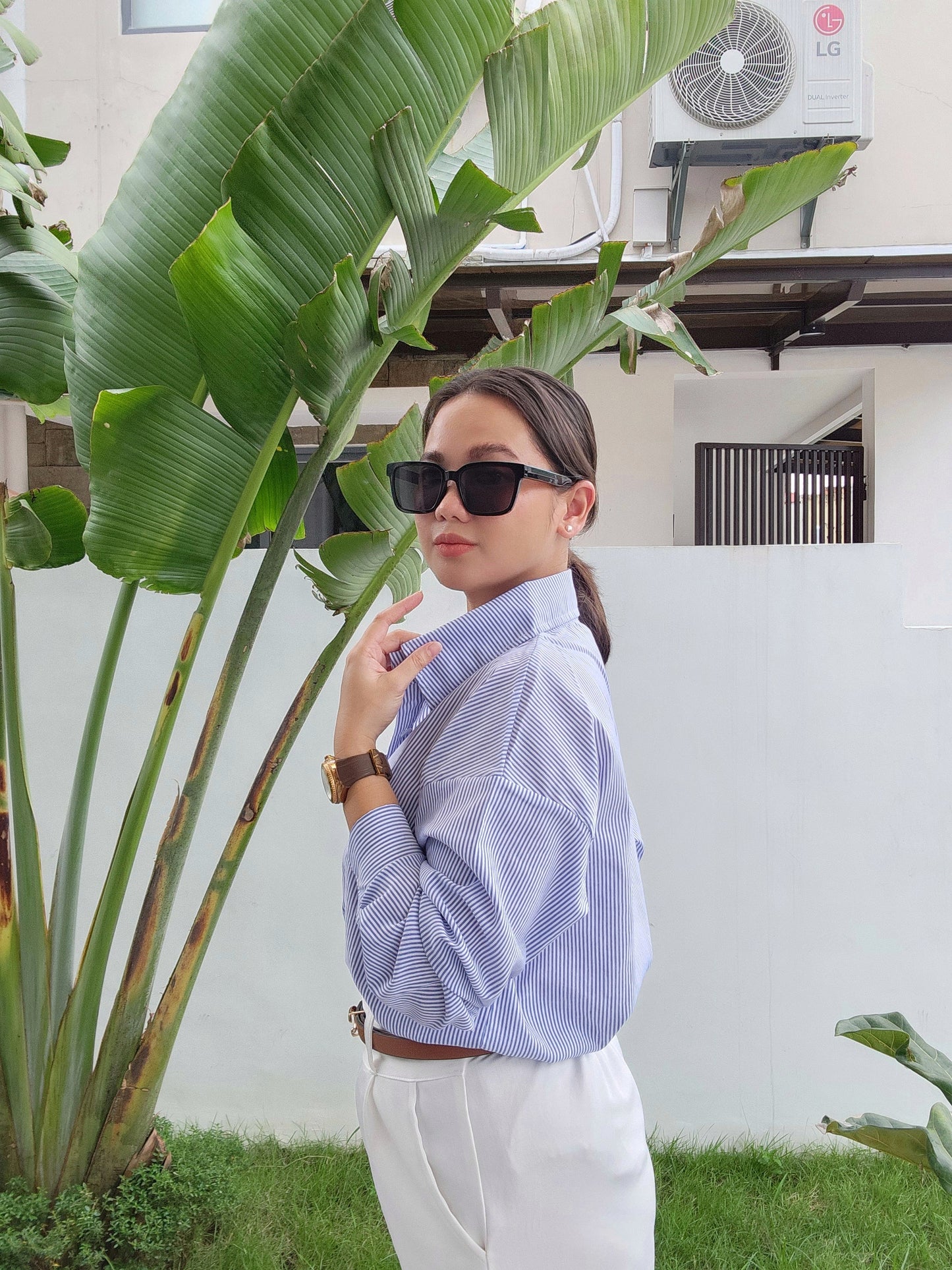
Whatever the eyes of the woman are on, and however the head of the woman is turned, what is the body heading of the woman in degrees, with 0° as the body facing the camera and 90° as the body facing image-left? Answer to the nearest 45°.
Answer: approximately 90°

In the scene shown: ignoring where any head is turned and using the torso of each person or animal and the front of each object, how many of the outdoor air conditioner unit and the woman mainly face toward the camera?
1

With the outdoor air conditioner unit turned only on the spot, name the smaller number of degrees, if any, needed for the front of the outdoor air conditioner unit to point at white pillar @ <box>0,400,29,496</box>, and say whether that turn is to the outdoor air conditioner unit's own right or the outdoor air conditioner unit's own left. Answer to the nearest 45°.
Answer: approximately 90° to the outdoor air conditioner unit's own right

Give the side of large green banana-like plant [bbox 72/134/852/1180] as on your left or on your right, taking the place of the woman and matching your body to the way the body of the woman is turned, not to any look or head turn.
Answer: on your right

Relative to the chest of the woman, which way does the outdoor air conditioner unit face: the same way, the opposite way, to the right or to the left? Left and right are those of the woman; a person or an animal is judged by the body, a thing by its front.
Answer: to the left

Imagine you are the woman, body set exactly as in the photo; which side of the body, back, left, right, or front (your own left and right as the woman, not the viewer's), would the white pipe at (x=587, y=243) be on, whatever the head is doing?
right

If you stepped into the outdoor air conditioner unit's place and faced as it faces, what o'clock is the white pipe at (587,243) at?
The white pipe is roughly at 3 o'clock from the outdoor air conditioner unit.

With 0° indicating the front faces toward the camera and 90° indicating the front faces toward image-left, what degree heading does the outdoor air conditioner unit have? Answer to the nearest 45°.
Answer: approximately 0°

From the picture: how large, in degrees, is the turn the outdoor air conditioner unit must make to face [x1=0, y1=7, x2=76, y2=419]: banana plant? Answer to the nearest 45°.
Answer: approximately 45° to its right
